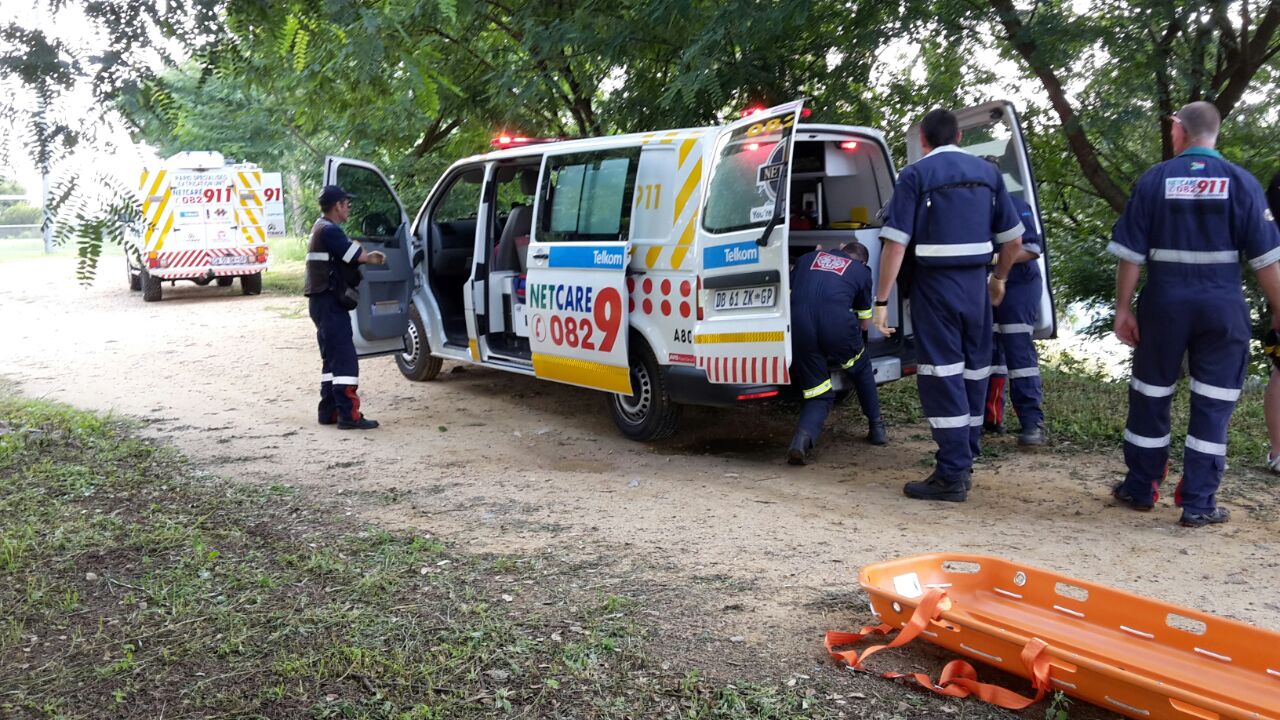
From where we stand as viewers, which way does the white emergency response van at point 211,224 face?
facing away from the viewer

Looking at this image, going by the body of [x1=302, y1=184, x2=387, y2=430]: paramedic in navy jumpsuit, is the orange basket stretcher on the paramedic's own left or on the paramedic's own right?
on the paramedic's own right

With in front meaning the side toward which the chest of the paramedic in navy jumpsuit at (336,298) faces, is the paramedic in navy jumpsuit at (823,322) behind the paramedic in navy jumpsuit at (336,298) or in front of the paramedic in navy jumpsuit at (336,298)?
in front

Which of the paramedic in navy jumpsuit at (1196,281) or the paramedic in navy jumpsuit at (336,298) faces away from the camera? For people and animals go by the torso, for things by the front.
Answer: the paramedic in navy jumpsuit at (1196,281)

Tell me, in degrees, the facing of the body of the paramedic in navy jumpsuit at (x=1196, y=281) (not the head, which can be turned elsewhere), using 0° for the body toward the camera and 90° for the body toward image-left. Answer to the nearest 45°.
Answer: approximately 180°

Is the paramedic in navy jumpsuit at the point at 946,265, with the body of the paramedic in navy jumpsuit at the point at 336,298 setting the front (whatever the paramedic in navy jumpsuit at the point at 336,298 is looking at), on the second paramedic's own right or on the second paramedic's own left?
on the second paramedic's own right

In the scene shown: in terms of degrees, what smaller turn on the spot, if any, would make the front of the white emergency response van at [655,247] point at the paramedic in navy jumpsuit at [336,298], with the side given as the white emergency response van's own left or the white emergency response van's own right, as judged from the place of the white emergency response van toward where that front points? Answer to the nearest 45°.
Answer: approximately 45° to the white emergency response van's own left

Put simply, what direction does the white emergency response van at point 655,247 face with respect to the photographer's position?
facing away from the viewer and to the left of the viewer

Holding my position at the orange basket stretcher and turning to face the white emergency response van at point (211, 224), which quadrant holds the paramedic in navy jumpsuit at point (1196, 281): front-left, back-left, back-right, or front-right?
front-right

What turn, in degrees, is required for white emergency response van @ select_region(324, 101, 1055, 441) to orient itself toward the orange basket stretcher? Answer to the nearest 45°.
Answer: approximately 135° to its left

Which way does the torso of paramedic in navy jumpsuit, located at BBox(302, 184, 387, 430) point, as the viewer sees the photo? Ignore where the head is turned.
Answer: to the viewer's right

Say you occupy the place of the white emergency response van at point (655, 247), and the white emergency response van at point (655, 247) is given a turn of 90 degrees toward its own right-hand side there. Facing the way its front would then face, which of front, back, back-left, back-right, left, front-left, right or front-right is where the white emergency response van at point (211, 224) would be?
left

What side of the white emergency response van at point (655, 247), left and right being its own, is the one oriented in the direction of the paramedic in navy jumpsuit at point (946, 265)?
back

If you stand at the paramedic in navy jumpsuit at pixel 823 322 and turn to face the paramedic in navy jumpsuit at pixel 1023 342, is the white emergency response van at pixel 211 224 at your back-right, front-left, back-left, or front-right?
back-left
